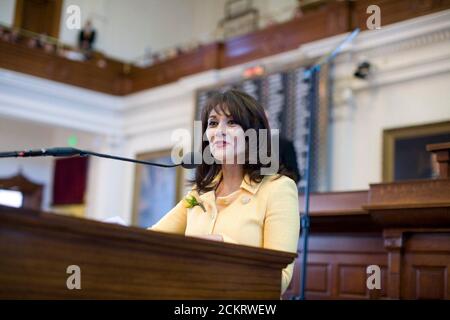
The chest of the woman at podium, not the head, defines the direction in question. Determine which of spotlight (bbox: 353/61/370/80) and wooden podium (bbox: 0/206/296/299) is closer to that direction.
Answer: the wooden podium

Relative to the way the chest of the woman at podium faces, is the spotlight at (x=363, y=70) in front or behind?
behind

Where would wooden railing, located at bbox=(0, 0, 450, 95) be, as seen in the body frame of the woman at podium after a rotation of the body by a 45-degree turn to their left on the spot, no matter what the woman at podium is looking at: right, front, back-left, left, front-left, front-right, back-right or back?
back

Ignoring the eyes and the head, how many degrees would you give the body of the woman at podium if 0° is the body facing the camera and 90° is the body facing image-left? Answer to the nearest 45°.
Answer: approximately 45°
